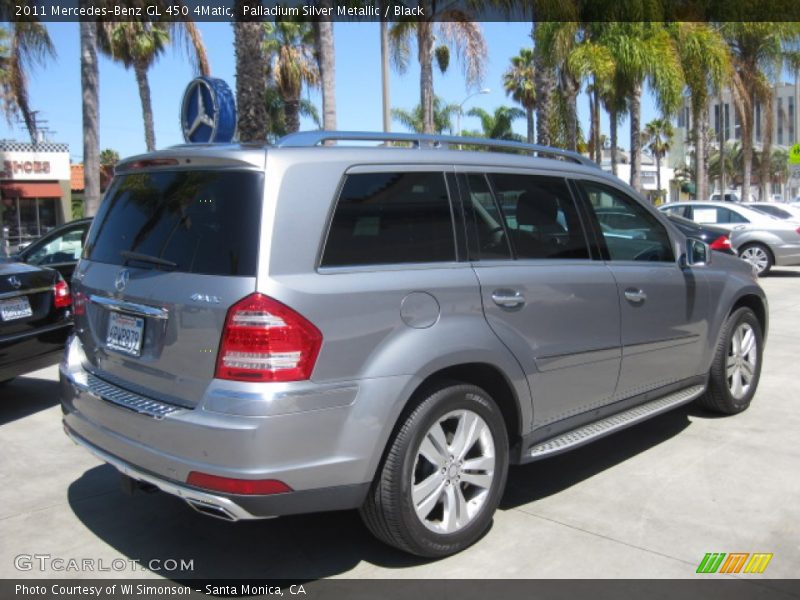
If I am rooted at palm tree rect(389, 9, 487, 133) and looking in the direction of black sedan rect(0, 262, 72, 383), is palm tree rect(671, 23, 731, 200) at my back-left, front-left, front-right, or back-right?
back-left

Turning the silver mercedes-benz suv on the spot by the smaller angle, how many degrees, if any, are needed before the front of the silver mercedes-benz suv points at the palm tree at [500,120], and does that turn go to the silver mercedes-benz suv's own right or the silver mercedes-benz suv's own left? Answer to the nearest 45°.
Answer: approximately 45° to the silver mercedes-benz suv's own left

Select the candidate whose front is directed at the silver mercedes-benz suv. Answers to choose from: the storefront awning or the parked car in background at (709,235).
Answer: the storefront awning

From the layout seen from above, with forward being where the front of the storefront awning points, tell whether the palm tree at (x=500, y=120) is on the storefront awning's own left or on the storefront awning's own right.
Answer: on the storefront awning's own left

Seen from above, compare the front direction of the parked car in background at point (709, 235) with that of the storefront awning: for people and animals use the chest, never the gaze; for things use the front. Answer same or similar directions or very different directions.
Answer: very different directions

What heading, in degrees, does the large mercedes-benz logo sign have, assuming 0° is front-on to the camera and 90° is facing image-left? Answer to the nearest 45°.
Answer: approximately 45°

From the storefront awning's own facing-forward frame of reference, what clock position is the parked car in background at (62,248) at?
The parked car in background is roughly at 12 o'clock from the storefront awning.

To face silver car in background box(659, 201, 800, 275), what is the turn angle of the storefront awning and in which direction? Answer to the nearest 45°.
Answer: approximately 45° to its left

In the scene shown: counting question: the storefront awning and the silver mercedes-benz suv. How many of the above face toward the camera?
1

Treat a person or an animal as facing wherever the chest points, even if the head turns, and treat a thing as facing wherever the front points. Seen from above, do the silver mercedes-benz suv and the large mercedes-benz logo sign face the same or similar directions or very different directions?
very different directions
